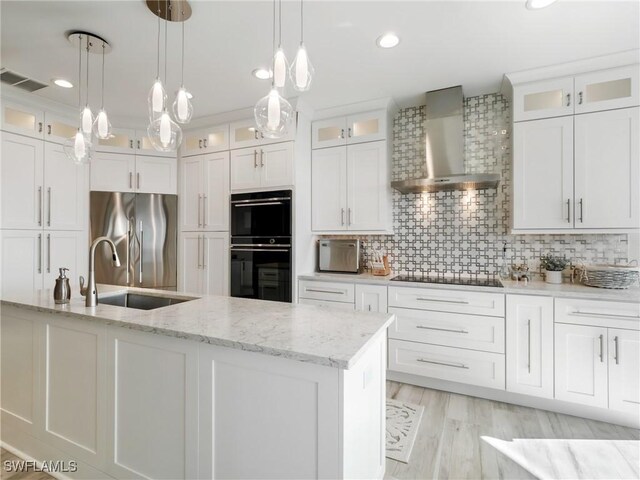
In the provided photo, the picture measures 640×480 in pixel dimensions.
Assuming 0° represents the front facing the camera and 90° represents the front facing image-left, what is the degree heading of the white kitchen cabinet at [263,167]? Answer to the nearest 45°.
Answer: approximately 45°

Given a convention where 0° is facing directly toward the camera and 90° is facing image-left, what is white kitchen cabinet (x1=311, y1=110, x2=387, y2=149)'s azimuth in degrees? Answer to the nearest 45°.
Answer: approximately 45°

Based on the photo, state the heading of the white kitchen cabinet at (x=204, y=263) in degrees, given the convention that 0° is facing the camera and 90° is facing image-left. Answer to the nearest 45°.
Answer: approximately 45°

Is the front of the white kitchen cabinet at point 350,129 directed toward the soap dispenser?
yes

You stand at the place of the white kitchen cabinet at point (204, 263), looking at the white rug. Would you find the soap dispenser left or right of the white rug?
right
